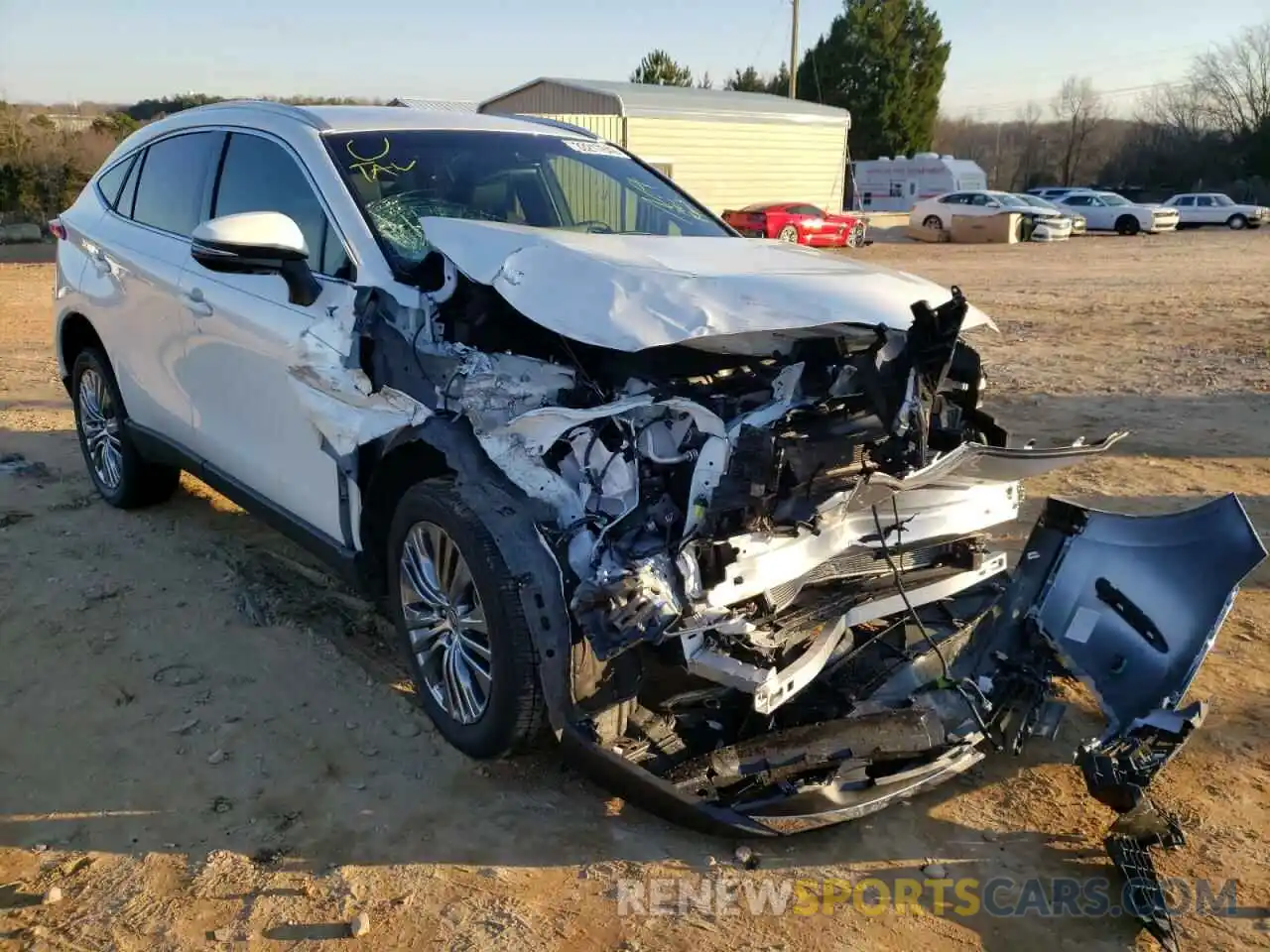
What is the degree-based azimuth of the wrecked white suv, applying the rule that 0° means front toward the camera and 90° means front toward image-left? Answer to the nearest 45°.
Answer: approximately 315°

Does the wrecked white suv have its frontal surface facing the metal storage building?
no

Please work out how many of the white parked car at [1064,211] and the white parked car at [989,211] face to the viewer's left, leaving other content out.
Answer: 0

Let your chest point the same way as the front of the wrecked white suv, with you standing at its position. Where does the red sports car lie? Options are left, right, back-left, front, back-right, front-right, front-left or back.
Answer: back-left

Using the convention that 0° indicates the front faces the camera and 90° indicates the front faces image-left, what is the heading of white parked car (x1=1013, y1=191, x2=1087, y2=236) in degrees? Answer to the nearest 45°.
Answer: approximately 315°

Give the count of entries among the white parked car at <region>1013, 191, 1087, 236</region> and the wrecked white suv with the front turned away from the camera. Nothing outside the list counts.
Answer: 0

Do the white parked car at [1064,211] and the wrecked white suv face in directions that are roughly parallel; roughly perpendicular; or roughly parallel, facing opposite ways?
roughly parallel

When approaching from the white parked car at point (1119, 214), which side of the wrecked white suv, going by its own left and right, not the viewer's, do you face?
left

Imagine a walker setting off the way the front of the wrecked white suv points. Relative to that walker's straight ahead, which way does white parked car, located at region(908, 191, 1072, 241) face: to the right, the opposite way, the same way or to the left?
the same way

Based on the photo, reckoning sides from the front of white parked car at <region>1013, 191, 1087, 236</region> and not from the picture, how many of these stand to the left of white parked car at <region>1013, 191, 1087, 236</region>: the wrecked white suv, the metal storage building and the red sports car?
0

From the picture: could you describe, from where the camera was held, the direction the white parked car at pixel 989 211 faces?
facing the viewer and to the right of the viewer

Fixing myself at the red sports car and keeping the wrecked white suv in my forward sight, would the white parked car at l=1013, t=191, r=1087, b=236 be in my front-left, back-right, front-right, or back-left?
back-left

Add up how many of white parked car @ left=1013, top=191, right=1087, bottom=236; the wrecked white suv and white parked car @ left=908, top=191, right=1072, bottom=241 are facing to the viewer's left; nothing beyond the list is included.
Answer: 0

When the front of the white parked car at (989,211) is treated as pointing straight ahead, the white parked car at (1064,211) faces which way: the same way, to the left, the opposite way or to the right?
the same way

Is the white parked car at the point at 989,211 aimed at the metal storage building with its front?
no

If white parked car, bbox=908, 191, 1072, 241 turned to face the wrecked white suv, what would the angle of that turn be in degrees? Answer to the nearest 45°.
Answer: approximately 45° to its right

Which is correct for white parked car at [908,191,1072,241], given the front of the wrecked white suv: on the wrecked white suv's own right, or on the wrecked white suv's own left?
on the wrecked white suv's own left
